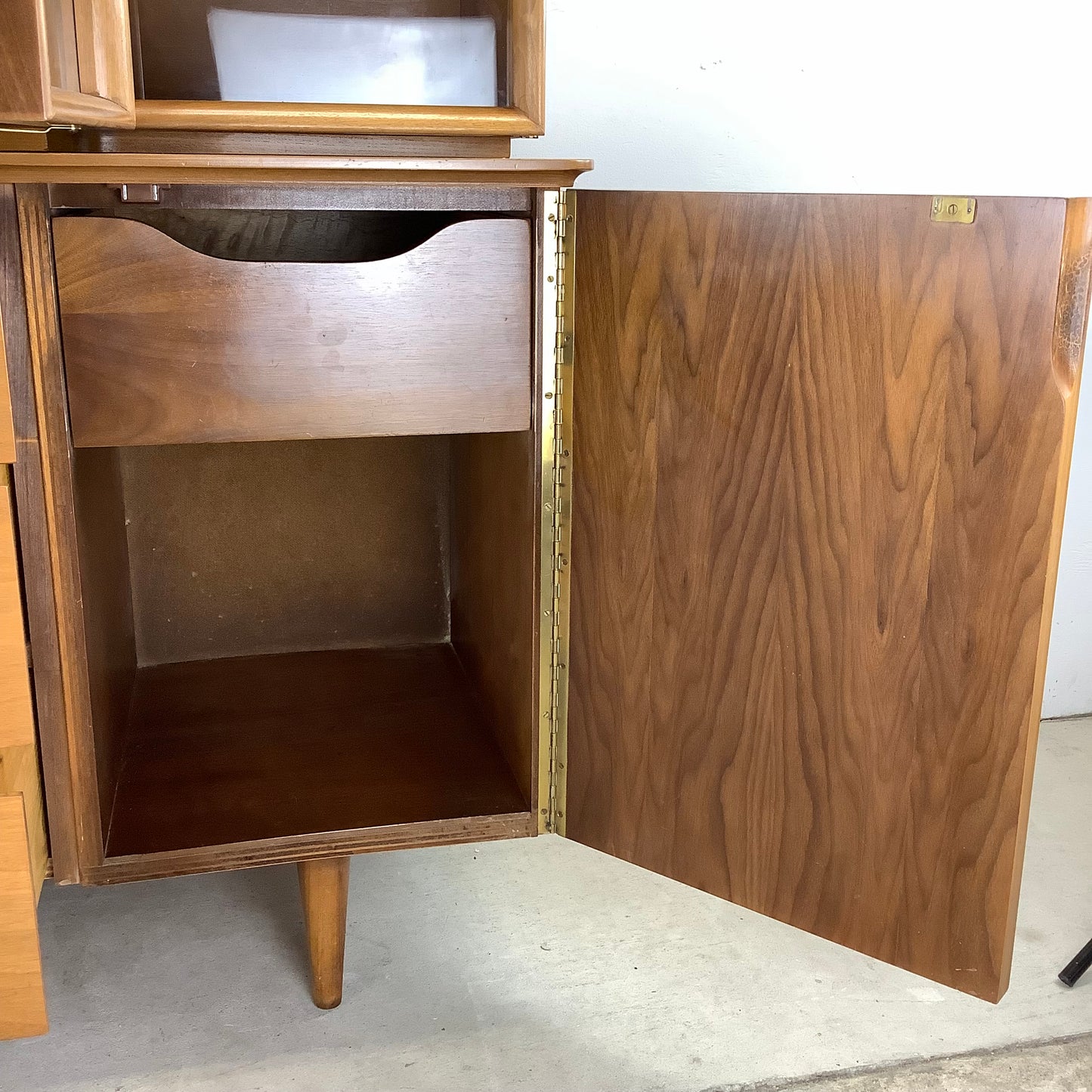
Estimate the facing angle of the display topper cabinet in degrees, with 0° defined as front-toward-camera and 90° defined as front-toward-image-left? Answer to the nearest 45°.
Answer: approximately 0°

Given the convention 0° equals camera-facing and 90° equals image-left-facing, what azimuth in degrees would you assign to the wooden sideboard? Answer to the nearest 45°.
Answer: approximately 0°
